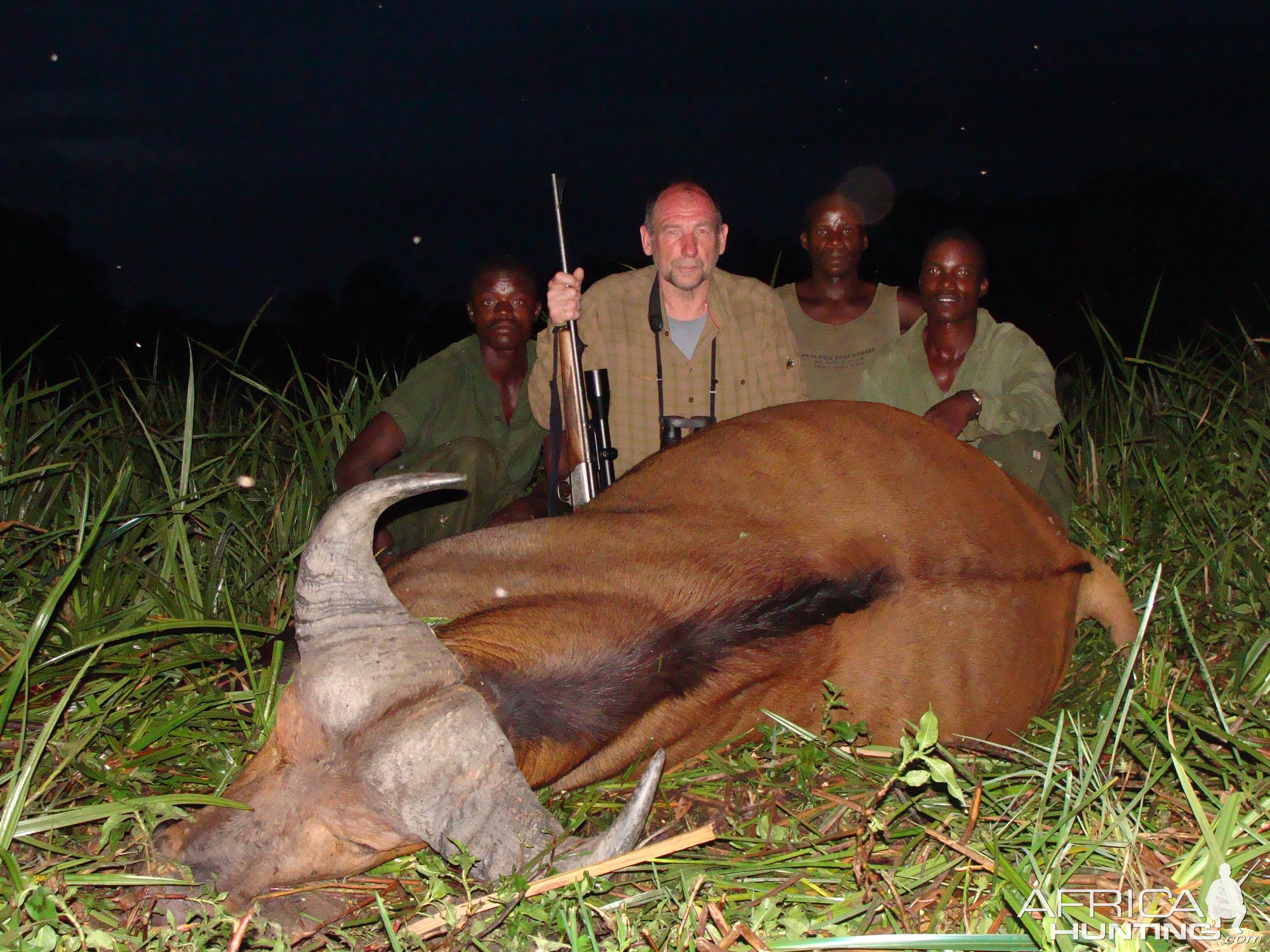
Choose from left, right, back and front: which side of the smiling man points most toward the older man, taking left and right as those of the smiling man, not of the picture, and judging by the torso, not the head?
right

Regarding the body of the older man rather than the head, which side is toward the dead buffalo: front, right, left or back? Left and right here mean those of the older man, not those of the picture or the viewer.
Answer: front

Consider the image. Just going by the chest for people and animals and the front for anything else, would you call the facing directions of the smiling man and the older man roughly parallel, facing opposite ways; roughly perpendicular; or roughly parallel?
roughly parallel

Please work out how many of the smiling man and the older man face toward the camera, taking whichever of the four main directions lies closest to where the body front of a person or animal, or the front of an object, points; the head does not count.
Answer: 2

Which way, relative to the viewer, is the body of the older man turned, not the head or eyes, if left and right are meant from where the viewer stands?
facing the viewer

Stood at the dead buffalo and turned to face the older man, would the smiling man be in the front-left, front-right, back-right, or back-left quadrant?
front-right

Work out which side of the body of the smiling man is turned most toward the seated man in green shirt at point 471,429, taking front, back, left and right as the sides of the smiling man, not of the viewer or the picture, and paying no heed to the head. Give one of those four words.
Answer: right

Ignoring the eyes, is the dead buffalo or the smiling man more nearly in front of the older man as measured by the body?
the dead buffalo

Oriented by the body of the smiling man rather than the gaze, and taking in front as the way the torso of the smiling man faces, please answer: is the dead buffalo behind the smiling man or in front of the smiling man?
in front

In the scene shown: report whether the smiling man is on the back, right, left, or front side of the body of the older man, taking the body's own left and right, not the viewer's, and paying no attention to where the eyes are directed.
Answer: left

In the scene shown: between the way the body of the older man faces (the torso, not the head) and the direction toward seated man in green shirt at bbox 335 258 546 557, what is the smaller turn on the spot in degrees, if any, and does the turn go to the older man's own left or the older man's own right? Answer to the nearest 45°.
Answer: approximately 90° to the older man's own right
